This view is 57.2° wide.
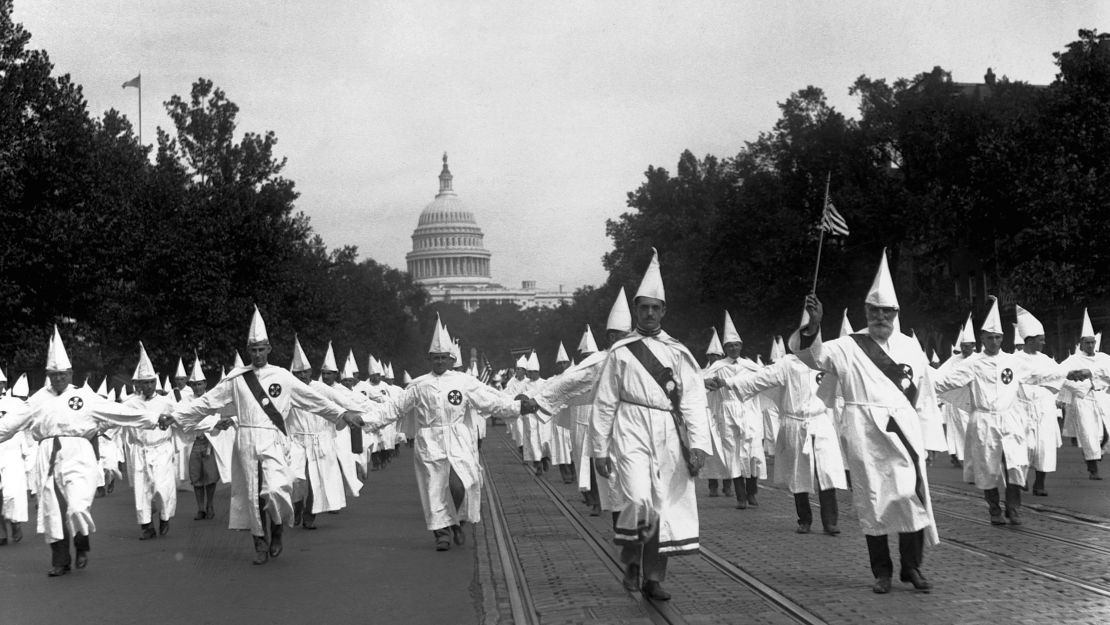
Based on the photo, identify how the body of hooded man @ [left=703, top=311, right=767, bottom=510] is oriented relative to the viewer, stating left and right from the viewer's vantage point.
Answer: facing the viewer

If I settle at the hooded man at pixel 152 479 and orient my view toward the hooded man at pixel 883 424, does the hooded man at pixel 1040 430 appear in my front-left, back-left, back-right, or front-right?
front-left

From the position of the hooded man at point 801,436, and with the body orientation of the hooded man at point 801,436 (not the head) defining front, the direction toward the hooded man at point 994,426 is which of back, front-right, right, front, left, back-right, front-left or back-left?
left

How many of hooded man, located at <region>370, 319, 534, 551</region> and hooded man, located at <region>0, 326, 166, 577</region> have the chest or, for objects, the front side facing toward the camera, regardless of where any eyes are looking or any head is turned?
2

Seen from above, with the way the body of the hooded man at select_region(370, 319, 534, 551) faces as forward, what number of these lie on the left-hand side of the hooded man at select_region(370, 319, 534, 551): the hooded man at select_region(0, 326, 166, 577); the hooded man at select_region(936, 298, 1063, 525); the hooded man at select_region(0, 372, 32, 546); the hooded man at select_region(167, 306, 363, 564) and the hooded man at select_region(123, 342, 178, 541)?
1

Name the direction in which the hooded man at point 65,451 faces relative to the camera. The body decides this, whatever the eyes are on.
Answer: toward the camera

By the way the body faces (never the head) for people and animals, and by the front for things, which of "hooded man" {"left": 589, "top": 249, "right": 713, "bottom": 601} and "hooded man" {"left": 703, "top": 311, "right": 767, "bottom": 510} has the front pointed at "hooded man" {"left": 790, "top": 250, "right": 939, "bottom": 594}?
"hooded man" {"left": 703, "top": 311, "right": 767, "bottom": 510}

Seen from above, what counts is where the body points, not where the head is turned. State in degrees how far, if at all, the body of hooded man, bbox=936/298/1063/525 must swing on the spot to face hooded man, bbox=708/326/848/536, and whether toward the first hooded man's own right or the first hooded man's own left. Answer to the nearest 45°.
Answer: approximately 90° to the first hooded man's own right

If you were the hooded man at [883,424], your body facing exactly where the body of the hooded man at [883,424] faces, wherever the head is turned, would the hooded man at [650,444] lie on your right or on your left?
on your right

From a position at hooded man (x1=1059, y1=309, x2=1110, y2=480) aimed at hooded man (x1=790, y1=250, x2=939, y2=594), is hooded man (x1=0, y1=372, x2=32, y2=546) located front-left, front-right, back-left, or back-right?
front-right

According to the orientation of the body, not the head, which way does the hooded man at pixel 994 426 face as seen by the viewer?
toward the camera

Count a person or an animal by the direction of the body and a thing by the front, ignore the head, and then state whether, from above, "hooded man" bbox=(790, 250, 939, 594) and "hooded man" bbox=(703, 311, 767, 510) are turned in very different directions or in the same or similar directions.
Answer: same or similar directions

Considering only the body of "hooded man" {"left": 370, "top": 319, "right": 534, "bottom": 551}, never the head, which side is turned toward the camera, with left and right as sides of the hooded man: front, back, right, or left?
front
